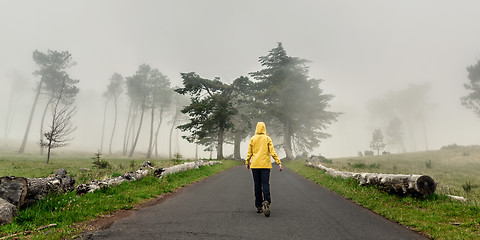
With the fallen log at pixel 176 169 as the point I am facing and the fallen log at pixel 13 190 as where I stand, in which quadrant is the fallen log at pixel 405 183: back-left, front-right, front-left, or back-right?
front-right

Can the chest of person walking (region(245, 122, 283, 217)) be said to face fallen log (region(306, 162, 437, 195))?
no

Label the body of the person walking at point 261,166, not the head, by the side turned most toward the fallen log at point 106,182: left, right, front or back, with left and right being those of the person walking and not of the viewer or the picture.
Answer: left

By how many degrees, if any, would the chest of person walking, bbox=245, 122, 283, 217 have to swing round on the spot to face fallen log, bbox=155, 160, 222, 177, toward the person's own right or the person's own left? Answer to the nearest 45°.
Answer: approximately 45° to the person's own left

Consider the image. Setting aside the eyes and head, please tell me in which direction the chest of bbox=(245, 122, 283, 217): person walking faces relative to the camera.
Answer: away from the camera

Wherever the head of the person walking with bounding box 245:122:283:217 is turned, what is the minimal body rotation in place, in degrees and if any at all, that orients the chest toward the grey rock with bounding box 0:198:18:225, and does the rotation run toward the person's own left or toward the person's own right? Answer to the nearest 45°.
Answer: approximately 135° to the person's own left

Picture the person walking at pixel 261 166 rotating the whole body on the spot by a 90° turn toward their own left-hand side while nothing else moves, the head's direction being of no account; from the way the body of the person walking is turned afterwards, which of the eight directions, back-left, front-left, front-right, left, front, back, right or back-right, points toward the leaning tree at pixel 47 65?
front-right

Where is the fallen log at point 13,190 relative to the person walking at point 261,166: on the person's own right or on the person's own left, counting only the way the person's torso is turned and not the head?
on the person's own left

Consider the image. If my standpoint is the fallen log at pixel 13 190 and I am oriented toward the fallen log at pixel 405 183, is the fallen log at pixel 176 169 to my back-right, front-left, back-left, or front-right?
front-left

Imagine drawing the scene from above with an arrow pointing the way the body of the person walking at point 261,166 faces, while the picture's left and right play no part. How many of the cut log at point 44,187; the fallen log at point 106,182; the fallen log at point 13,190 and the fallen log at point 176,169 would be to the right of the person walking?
0

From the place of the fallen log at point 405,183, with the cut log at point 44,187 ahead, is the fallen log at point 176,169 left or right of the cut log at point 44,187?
right
